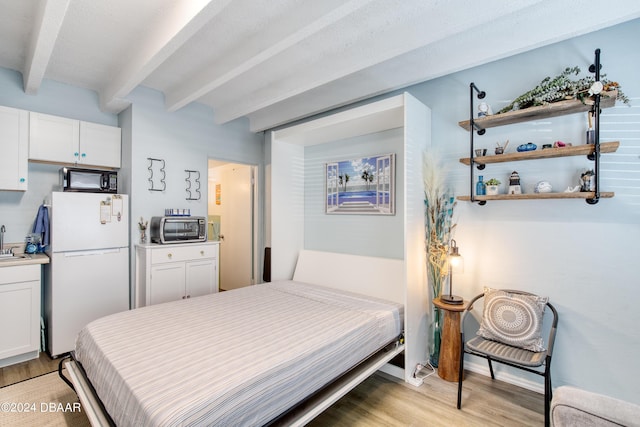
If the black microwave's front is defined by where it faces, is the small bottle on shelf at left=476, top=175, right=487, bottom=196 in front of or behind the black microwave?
in front

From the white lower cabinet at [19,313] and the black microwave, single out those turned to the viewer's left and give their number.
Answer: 0

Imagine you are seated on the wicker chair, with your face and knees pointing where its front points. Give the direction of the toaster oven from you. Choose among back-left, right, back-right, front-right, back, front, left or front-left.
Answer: front-right

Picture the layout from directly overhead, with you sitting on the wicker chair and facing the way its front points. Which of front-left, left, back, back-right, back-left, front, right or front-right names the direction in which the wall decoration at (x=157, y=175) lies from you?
front-right

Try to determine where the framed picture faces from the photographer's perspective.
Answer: facing the viewer and to the left of the viewer

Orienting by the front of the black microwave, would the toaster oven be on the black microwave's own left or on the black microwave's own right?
on the black microwave's own left

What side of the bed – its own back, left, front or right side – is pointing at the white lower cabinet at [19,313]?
right

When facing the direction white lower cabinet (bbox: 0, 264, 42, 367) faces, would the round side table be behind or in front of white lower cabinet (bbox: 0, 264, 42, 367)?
in front

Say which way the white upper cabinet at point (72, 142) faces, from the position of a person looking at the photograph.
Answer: facing the viewer and to the right of the viewer

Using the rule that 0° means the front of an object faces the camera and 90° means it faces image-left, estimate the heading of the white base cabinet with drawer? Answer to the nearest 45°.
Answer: approximately 315°

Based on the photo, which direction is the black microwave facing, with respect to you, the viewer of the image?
facing the viewer
